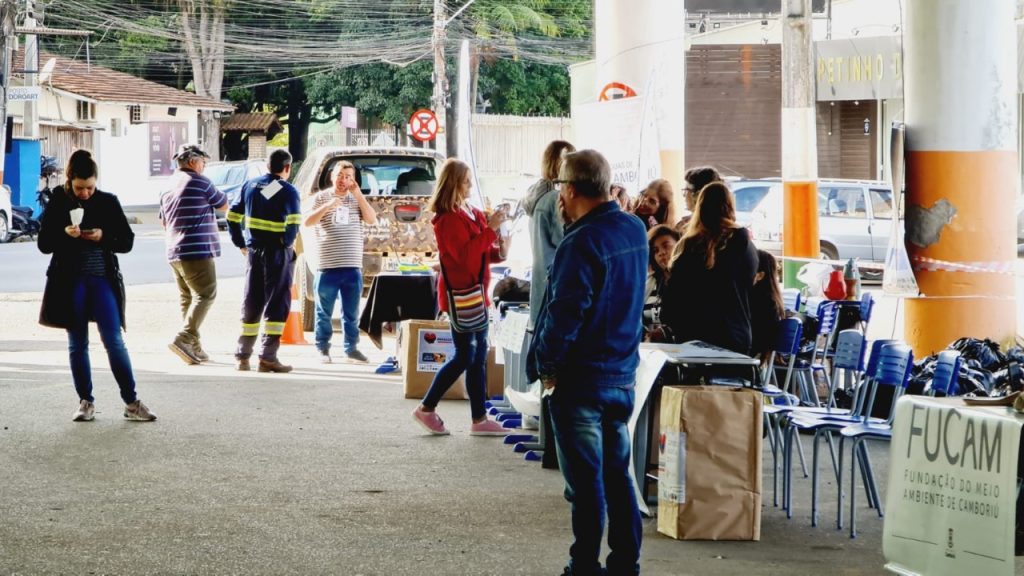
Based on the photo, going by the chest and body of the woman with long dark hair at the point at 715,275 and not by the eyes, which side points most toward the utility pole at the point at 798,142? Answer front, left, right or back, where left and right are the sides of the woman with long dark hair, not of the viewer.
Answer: front

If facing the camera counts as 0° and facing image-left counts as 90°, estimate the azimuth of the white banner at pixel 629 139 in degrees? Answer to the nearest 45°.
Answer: approximately 0°

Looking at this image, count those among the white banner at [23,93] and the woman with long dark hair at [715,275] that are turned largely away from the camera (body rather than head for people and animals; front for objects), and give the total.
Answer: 1

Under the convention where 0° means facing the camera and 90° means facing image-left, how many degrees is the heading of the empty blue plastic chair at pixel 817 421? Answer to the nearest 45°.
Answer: approximately 45°

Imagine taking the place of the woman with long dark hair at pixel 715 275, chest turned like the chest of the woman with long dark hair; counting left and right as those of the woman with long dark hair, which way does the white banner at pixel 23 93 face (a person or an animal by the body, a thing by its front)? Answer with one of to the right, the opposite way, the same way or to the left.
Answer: the opposite way

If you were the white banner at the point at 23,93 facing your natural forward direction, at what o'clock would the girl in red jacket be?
The girl in red jacket is roughly at 12 o'clock from the white banner.

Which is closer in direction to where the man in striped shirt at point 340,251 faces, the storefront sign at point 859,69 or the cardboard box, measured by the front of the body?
the cardboard box

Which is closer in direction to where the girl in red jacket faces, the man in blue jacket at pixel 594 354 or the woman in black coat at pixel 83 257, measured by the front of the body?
the man in blue jacket

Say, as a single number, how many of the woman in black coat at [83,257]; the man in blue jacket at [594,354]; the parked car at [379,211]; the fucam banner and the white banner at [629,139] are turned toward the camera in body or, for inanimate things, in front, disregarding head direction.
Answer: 3

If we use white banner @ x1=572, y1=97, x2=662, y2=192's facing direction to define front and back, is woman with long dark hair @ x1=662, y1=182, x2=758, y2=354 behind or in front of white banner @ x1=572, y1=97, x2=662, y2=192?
in front

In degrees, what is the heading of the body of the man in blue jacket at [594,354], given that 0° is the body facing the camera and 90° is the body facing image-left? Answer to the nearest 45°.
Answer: approximately 135°

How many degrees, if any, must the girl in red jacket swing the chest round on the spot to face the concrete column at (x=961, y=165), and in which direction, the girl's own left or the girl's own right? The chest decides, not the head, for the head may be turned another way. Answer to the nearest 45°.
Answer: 0° — they already face it

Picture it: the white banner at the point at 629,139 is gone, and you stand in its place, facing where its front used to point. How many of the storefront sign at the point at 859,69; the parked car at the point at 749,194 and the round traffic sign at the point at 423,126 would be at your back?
3

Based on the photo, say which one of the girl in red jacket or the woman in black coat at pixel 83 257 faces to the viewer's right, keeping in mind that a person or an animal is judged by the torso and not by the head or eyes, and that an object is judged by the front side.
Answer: the girl in red jacket

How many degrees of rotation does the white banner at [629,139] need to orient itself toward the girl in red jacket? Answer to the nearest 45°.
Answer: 0° — it already faces them

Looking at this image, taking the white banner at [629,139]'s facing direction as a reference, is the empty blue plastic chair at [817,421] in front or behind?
in front

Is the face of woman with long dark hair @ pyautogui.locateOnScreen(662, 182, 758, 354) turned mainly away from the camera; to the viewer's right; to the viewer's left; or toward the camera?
away from the camera

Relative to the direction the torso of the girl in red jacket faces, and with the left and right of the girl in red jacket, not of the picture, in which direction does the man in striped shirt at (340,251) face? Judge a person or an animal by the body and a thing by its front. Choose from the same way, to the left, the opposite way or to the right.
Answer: to the right

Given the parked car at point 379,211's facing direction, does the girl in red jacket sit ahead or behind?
behind
